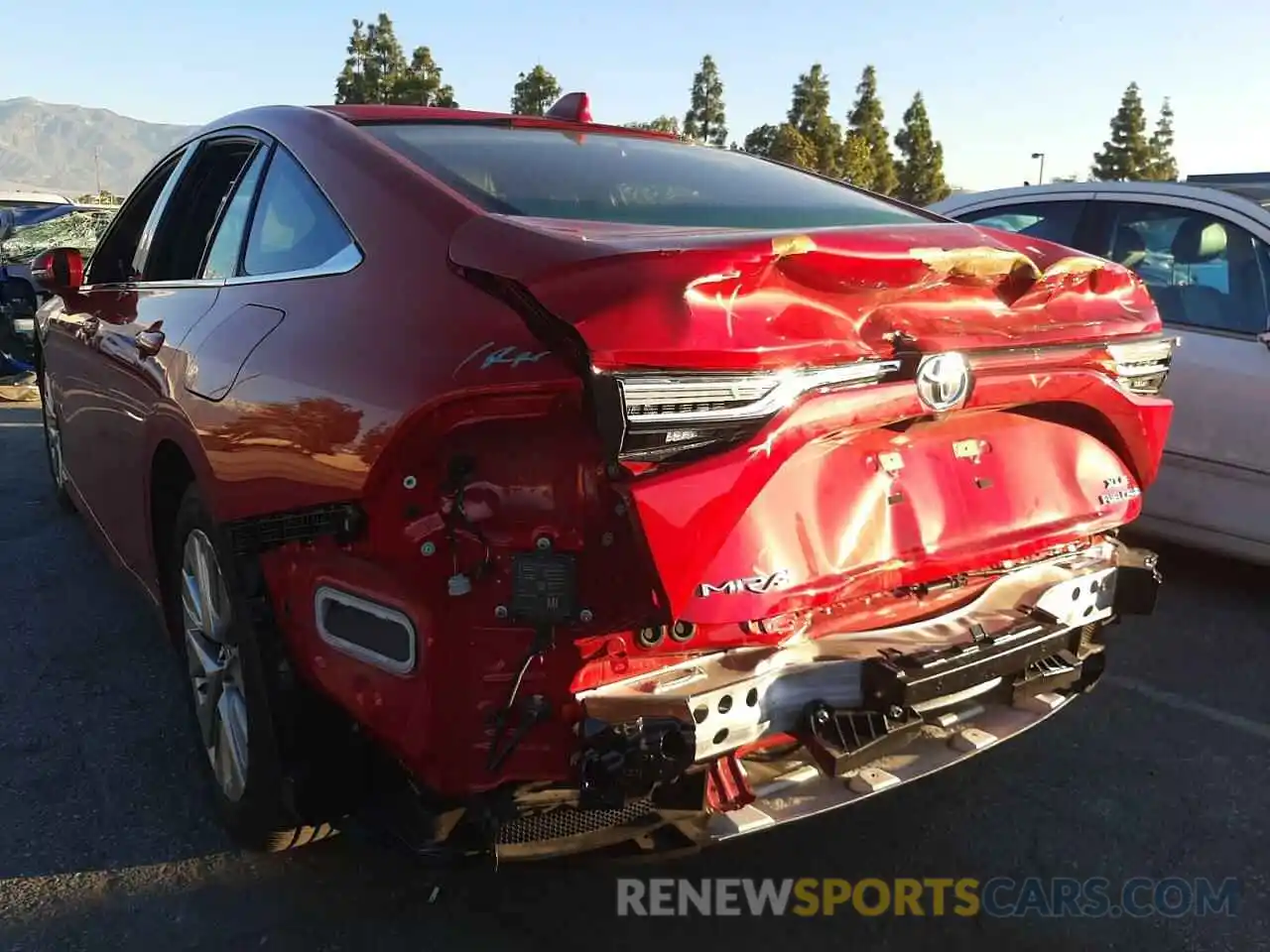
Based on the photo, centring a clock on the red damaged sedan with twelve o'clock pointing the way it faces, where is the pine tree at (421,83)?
The pine tree is roughly at 1 o'clock from the red damaged sedan.

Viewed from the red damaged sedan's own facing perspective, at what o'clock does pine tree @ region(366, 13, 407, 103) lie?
The pine tree is roughly at 1 o'clock from the red damaged sedan.

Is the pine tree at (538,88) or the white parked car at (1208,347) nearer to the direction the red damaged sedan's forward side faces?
the pine tree

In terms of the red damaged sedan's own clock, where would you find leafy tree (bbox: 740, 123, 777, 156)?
The leafy tree is roughly at 2 o'clock from the red damaged sedan.

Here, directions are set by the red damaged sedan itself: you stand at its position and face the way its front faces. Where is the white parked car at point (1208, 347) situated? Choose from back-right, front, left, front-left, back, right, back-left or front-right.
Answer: right

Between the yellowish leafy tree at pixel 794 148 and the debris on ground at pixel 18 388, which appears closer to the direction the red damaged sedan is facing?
the debris on ground

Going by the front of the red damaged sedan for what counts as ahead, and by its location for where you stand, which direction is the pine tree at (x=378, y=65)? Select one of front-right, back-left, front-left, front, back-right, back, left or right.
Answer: front-right

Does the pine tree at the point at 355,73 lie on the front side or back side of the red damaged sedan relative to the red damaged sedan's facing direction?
on the front side

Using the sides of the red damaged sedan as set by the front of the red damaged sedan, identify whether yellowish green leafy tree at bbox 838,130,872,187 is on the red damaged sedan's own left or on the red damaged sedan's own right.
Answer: on the red damaged sedan's own right

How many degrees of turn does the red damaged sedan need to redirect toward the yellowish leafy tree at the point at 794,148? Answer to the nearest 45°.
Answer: approximately 45° to its right

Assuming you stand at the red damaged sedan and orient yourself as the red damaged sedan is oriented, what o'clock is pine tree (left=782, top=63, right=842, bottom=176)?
The pine tree is roughly at 2 o'clock from the red damaged sedan.

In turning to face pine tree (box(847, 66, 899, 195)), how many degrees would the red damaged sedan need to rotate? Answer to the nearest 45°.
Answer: approximately 45° to its right

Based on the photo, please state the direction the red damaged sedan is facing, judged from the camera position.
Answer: facing away from the viewer and to the left of the viewer
